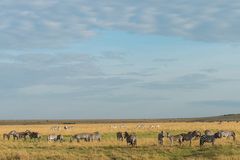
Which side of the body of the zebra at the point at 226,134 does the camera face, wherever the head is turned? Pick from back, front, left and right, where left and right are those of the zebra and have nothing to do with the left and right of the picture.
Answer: left
